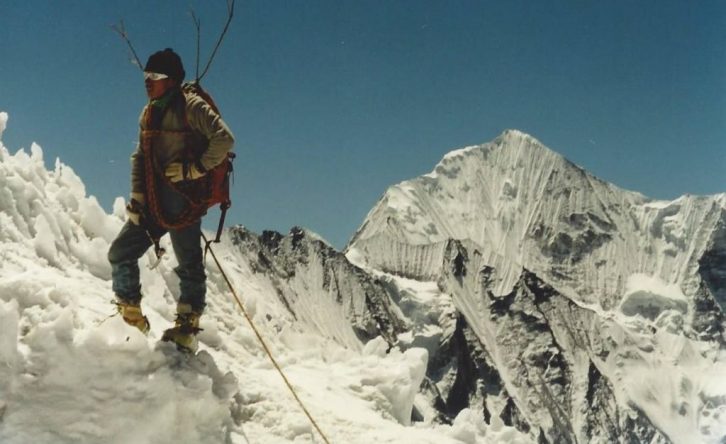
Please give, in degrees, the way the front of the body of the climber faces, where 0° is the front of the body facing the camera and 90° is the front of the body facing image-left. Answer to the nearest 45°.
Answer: approximately 45°
